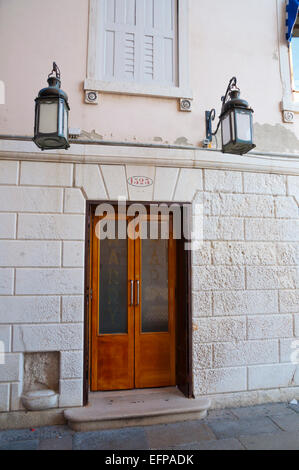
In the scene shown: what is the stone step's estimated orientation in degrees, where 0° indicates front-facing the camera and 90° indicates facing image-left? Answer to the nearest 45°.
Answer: approximately 0°

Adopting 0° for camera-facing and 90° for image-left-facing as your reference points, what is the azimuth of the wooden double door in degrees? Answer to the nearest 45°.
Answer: approximately 0°

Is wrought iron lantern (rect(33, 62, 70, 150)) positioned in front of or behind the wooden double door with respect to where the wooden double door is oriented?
in front

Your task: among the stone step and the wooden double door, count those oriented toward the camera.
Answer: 2
